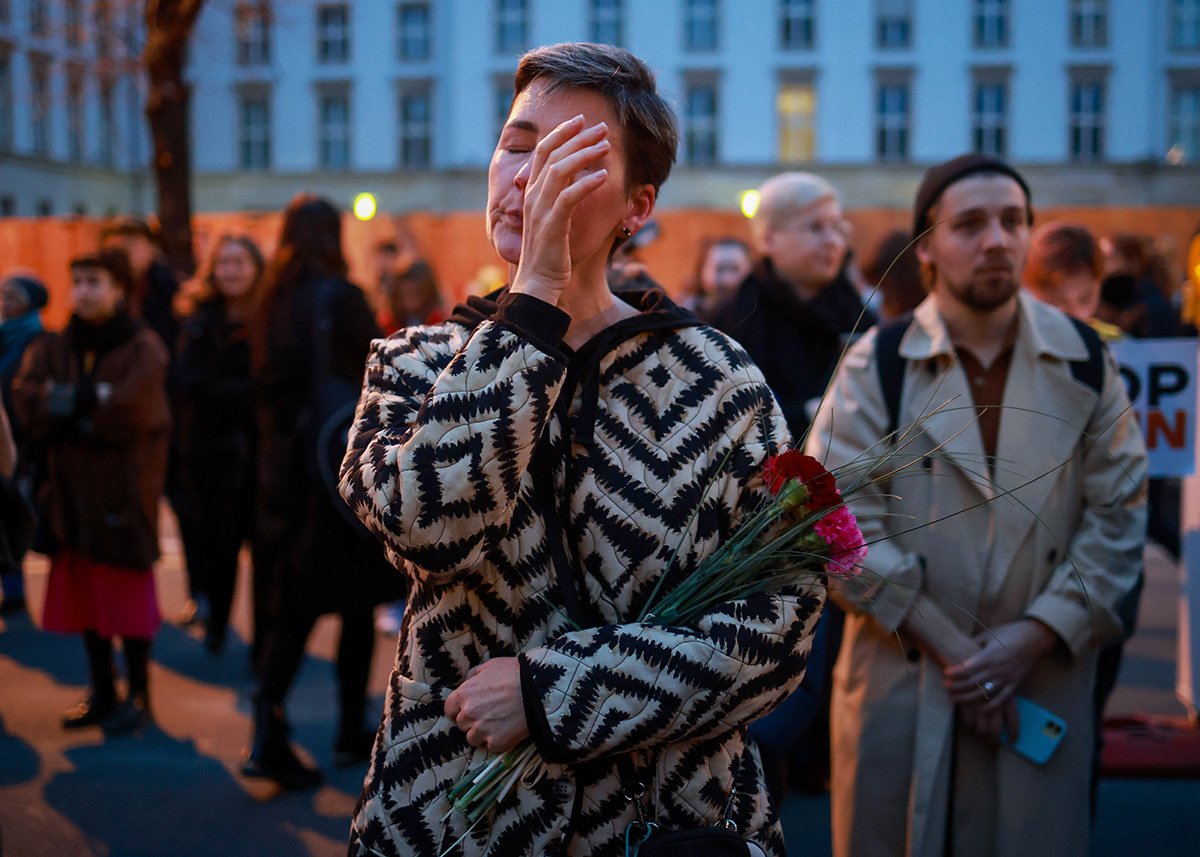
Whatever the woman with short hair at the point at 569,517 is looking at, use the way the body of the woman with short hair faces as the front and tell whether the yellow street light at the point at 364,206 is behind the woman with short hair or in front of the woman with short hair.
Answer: behind

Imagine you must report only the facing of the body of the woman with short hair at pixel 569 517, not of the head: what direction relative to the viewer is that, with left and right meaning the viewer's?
facing the viewer

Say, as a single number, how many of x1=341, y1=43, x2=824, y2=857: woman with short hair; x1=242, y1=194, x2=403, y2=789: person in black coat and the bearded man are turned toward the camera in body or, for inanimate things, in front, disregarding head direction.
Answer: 2

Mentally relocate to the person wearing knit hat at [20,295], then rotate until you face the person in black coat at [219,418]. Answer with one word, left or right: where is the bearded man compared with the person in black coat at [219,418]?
right

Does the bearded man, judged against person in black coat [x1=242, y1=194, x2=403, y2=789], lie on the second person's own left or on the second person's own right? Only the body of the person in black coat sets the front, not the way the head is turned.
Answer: on the second person's own right

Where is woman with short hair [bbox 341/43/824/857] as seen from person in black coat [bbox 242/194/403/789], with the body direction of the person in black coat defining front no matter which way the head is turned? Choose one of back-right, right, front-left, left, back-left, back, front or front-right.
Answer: back-right

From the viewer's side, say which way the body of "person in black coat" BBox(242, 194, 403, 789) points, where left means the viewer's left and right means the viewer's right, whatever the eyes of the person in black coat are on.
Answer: facing away from the viewer and to the right of the viewer

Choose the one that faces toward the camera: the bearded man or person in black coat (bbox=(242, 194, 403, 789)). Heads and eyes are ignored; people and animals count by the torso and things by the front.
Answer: the bearded man

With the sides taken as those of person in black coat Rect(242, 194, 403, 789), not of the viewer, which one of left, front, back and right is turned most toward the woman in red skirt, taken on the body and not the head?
left

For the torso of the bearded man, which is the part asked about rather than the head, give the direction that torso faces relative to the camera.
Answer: toward the camera

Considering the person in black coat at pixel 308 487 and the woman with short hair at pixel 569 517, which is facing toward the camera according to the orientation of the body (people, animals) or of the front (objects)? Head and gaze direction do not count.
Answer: the woman with short hair

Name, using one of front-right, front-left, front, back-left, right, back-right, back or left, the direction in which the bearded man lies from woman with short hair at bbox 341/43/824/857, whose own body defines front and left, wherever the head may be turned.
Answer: back-left

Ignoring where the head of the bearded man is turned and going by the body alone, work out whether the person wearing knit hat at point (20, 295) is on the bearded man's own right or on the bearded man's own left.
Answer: on the bearded man's own right

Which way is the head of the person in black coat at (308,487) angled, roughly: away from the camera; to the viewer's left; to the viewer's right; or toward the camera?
away from the camera

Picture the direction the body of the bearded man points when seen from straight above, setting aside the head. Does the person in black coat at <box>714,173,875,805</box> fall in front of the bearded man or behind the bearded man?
behind
